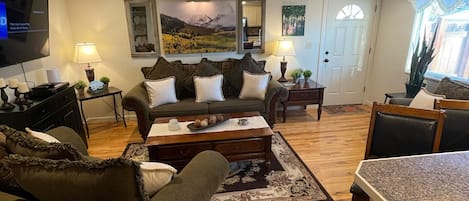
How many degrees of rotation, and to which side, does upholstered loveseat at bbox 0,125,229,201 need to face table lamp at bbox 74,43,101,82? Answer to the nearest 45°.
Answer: approximately 45° to its left

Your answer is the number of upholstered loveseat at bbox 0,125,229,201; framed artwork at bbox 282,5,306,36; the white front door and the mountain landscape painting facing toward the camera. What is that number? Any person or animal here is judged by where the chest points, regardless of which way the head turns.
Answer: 3

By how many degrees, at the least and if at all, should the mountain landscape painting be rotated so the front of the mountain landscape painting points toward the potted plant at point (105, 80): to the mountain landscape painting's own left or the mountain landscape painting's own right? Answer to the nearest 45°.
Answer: approximately 90° to the mountain landscape painting's own right

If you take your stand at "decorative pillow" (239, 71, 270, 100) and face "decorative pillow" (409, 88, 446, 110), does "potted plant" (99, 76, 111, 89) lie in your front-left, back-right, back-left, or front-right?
back-right

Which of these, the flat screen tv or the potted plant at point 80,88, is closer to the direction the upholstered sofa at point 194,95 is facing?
the flat screen tv

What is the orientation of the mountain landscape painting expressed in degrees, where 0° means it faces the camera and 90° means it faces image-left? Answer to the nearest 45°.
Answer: approximately 0°

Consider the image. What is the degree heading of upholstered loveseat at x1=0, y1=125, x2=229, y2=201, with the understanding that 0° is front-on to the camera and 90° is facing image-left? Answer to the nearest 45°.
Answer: approximately 225°
